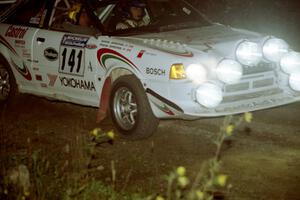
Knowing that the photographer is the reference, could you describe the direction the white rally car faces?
facing the viewer and to the right of the viewer
